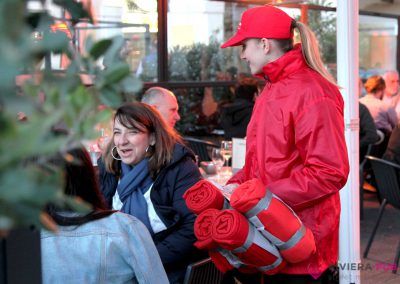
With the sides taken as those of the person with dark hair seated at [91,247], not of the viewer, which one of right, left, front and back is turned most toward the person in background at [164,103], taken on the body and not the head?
front

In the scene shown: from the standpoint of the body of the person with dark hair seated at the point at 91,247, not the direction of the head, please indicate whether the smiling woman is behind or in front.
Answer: in front

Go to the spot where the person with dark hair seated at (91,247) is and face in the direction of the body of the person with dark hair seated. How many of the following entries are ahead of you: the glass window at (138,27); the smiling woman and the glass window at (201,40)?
3

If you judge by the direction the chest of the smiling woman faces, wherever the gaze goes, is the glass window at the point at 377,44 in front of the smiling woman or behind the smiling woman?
behind

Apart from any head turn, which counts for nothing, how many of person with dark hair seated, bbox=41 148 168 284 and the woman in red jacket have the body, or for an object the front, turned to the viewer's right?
0

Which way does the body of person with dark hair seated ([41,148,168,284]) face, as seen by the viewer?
away from the camera

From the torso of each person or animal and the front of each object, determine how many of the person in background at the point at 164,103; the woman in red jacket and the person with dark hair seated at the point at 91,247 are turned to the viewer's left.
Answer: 1

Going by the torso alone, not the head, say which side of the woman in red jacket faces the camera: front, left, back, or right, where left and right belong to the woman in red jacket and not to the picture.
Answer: left

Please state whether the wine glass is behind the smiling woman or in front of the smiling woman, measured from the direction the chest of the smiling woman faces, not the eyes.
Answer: behind

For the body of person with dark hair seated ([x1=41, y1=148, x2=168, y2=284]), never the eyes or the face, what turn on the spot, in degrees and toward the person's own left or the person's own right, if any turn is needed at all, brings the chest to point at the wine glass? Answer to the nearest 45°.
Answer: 0° — they already face it

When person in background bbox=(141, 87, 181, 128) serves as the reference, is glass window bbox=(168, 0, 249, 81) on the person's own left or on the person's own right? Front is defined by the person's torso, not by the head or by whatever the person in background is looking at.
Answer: on the person's own left

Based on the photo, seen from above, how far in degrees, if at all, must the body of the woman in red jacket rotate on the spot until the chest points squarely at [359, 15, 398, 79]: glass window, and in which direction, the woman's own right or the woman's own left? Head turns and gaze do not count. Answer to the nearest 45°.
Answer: approximately 90° to the woman's own right
